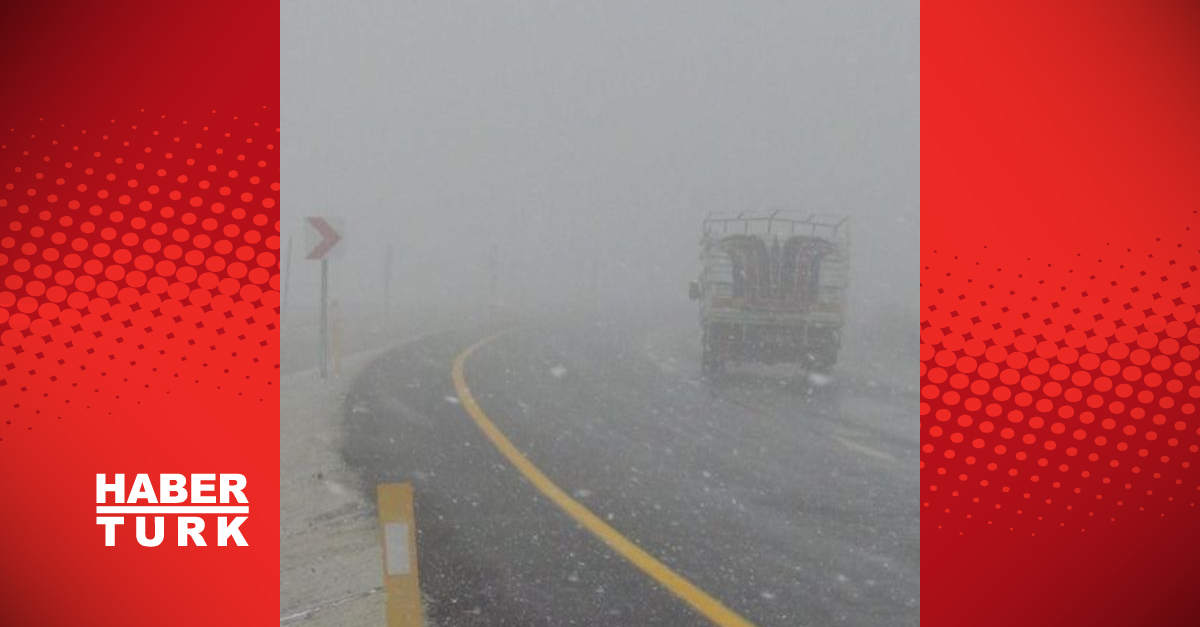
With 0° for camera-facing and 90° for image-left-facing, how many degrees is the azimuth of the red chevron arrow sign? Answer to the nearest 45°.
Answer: approximately 0°

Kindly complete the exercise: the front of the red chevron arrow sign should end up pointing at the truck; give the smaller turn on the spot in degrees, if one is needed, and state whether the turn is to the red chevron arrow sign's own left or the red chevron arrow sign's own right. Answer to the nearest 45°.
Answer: approximately 90° to the red chevron arrow sign's own left

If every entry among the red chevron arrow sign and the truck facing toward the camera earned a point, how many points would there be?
1

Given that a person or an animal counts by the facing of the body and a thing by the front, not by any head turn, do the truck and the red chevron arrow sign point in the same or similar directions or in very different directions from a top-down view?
very different directions

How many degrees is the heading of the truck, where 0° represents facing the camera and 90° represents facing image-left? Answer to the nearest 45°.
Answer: approximately 180°

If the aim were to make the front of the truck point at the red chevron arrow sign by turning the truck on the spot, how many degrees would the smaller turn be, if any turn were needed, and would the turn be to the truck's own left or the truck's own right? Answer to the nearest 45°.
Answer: approximately 135° to the truck's own left
